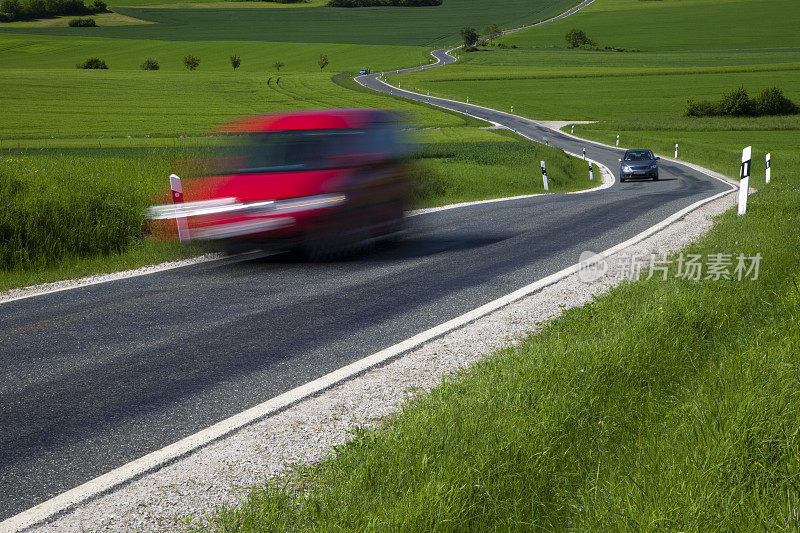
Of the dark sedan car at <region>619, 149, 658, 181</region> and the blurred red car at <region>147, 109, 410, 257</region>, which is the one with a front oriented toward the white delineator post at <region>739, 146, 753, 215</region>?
the dark sedan car

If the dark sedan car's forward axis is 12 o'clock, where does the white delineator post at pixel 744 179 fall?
The white delineator post is roughly at 12 o'clock from the dark sedan car.

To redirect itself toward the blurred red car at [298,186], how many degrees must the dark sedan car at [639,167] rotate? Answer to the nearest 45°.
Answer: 0° — it already faces it

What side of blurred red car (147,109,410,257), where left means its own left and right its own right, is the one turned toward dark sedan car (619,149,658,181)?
back

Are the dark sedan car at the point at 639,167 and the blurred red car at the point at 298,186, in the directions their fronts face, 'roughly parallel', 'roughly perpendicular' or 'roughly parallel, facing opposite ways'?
roughly parallel

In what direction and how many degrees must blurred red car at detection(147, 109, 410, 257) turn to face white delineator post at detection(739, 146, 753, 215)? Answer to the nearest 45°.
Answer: approximately 135° to its left

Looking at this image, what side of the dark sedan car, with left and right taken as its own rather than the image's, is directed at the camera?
front

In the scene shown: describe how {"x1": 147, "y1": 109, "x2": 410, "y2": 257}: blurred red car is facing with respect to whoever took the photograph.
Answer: facing the viewer and to the left of the viewer

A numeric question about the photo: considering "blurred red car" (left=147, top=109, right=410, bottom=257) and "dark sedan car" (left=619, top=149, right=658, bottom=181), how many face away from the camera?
0

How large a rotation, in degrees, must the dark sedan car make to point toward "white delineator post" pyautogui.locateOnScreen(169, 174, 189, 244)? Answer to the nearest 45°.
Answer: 0° — it already faces it
